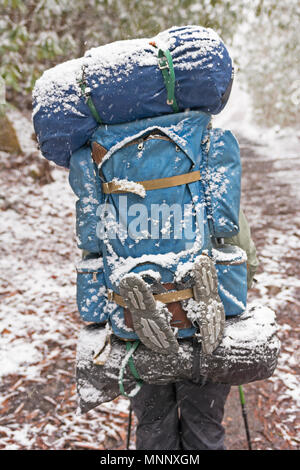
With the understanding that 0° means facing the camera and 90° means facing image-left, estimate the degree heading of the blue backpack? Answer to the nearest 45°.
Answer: approximately 0°
